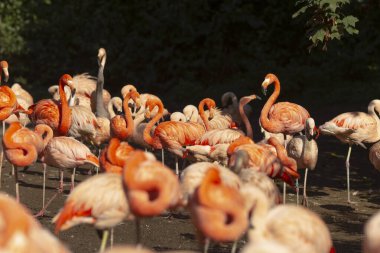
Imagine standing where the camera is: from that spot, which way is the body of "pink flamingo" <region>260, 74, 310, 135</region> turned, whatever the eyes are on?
to the viewer's left

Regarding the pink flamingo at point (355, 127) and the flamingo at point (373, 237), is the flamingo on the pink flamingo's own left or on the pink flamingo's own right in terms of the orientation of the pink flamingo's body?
on the pink flamingo's own right

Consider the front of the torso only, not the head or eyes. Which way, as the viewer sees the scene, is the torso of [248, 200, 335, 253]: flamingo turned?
to the viewer's left

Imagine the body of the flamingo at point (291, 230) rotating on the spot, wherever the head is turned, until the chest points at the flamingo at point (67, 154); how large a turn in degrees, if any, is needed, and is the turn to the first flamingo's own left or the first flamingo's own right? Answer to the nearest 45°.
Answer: approximately 45° to the first flamingo's own right

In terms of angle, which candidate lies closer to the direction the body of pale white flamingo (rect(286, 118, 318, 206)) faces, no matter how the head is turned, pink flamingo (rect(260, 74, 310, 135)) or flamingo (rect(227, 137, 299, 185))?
the flamingo

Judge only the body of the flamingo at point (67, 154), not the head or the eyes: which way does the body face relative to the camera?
to the viewer's left

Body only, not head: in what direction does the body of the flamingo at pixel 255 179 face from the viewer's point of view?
to the viewer's left

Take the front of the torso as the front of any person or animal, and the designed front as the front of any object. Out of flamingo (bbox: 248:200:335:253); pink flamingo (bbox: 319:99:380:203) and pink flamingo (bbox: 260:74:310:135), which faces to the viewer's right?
pink flamingo (bbox: 319:99:380:203)

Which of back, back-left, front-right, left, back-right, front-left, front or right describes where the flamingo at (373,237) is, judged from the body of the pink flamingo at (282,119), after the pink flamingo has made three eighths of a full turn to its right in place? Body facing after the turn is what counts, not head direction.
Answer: back-right
